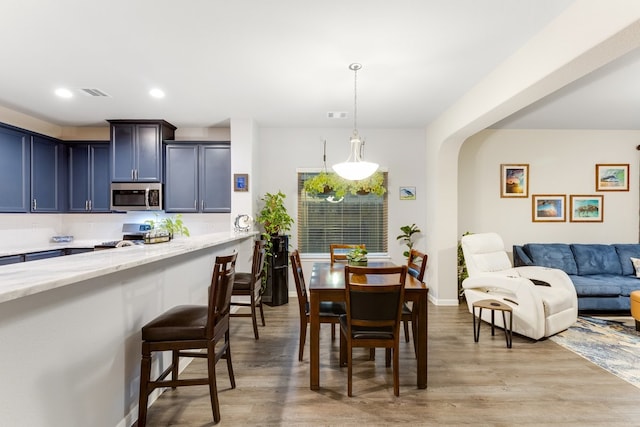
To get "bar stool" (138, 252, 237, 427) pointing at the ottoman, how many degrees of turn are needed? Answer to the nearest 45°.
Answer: approximately 180°

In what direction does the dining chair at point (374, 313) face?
away from the camera

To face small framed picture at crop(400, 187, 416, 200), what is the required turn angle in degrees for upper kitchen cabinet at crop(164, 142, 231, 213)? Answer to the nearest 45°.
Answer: approximately 90° to its left

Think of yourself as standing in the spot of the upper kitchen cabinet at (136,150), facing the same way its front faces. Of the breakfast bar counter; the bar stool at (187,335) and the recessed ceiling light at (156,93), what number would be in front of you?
3

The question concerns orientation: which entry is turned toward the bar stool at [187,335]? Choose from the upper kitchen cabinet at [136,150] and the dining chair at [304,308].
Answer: the upper kitchen cabinet

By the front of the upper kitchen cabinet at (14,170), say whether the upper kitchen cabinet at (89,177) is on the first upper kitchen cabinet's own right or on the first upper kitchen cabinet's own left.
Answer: on the first upper kitchen cabinet's own left

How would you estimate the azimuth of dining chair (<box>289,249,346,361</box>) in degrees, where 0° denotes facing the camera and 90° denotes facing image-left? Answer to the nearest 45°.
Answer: approximately 270°
